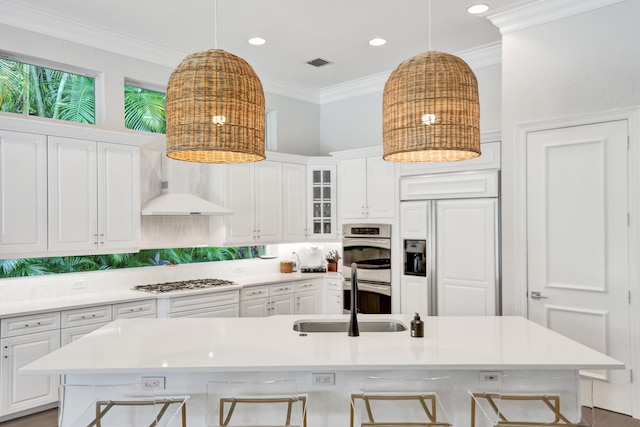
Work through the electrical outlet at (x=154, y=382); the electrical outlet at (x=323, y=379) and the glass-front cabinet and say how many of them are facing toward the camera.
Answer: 3

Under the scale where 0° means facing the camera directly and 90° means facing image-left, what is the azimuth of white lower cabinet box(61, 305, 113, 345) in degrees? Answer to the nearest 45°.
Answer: approximately 315°

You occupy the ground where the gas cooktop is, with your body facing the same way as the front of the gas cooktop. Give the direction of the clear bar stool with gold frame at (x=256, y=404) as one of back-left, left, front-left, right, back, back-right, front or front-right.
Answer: front-right

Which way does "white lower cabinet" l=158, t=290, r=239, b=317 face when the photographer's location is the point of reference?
facing the viewer and to the right of the viewer

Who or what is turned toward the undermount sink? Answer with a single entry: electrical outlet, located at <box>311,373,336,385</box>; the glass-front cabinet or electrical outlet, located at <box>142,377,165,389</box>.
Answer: the glass-front cabinet

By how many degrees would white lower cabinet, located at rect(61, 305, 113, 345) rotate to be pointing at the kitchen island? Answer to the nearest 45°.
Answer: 0° — it already faces it

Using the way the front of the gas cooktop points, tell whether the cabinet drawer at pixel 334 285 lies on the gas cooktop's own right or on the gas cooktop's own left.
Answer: on the gas cooktop's own left

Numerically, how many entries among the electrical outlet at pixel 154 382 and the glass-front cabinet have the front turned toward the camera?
2

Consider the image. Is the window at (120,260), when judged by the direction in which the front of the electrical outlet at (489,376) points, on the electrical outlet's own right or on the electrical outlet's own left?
on the electrical outlet's own right

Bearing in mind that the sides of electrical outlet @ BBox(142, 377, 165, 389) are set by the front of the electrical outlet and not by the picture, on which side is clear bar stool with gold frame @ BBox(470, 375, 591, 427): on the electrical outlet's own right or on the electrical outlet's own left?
on the electrical outlet's own left

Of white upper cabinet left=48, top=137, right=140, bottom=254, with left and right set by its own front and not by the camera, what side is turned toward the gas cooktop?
left

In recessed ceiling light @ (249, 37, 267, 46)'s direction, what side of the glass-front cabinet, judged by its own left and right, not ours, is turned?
front
